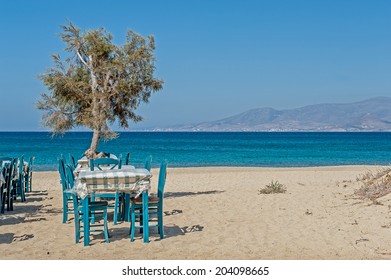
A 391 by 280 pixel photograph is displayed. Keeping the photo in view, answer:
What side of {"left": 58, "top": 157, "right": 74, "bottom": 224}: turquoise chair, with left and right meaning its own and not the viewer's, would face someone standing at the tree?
left

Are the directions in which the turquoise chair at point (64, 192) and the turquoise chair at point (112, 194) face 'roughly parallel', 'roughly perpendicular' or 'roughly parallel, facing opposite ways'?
roughly perpendicular

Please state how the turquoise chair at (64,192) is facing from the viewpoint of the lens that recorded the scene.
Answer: facing to the right of the viewer

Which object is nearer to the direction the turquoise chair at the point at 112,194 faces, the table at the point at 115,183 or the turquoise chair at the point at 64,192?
the table

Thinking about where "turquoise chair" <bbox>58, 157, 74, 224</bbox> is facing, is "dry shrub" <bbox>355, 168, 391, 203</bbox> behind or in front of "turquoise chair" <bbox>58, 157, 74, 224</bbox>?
in front

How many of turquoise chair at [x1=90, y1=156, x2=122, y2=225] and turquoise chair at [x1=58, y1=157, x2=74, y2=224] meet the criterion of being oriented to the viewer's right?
1

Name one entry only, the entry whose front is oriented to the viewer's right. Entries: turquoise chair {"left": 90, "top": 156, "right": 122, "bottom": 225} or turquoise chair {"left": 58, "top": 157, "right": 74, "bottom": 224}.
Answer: turquoise chair {"left": 58, "top": 157, "right": 74, "bottom": 224}

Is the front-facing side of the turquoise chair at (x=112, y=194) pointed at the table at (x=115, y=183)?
yes

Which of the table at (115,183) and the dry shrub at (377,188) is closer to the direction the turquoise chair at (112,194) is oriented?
the table

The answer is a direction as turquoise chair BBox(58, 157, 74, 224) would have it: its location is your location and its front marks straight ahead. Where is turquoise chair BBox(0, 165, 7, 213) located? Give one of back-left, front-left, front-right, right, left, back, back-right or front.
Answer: back-left
